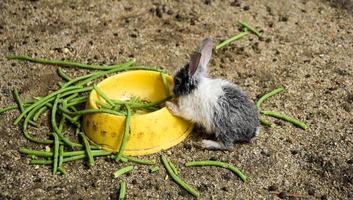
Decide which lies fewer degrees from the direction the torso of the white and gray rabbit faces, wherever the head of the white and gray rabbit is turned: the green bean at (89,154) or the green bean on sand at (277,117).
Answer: the green bean

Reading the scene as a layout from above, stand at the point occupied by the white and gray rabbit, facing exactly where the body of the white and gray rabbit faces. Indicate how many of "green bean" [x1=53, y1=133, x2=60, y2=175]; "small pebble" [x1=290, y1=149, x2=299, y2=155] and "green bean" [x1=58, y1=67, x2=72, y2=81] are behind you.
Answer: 1

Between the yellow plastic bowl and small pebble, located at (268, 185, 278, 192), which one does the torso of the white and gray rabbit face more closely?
the yellow plastic bowl

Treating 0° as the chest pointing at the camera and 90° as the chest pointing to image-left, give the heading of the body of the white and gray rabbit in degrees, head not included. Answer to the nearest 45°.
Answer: approximately 90°

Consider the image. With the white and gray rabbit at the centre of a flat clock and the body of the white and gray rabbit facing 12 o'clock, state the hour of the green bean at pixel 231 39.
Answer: The green bean is roughly at 3 o'clock from the white and gray rabbit.

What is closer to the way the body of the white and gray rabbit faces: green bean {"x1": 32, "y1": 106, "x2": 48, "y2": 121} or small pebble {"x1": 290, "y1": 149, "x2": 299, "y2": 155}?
the green bean

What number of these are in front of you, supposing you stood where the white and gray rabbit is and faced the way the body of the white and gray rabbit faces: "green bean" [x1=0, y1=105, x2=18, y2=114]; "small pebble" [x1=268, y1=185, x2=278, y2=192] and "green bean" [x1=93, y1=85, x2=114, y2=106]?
2

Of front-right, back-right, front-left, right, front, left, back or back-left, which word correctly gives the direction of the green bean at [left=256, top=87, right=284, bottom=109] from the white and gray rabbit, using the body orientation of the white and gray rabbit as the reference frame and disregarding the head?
back-right

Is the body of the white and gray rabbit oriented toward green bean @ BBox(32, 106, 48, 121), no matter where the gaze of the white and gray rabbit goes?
yes

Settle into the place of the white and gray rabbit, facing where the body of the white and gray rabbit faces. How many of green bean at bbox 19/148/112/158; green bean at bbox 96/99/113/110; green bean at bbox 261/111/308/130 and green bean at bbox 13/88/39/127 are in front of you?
3

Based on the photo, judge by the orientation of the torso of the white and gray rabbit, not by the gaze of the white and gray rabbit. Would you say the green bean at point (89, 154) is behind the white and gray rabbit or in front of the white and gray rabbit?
in front

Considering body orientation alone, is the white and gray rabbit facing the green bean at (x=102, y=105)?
yes
